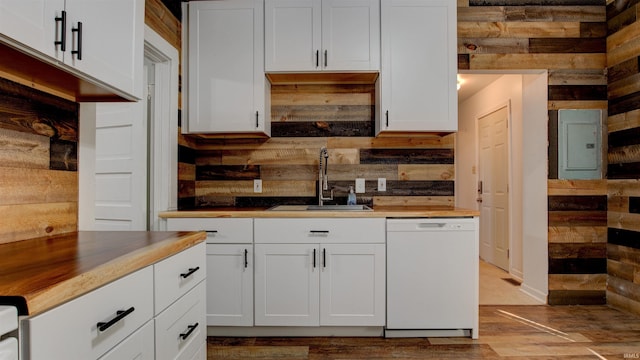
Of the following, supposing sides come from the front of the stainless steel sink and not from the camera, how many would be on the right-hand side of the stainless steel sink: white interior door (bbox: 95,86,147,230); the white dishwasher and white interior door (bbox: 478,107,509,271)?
1

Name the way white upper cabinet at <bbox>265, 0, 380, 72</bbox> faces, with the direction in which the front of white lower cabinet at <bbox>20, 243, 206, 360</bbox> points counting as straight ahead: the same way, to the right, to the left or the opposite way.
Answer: to the right

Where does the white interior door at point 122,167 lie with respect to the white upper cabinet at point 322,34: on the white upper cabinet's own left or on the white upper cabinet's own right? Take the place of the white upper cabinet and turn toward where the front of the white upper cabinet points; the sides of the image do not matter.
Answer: on the white upper cabinet's own right

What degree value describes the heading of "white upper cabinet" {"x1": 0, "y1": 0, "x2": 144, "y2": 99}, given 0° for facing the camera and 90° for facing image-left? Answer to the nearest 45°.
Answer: approximately 315°

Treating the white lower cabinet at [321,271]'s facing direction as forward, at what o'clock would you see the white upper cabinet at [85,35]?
The white upper cabinet is roughly at 1 o'clock from the white lower cabinet.

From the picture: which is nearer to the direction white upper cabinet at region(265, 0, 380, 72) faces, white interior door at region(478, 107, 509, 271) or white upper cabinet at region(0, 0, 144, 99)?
the white upper cabinet

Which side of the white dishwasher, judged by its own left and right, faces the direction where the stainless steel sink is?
right
